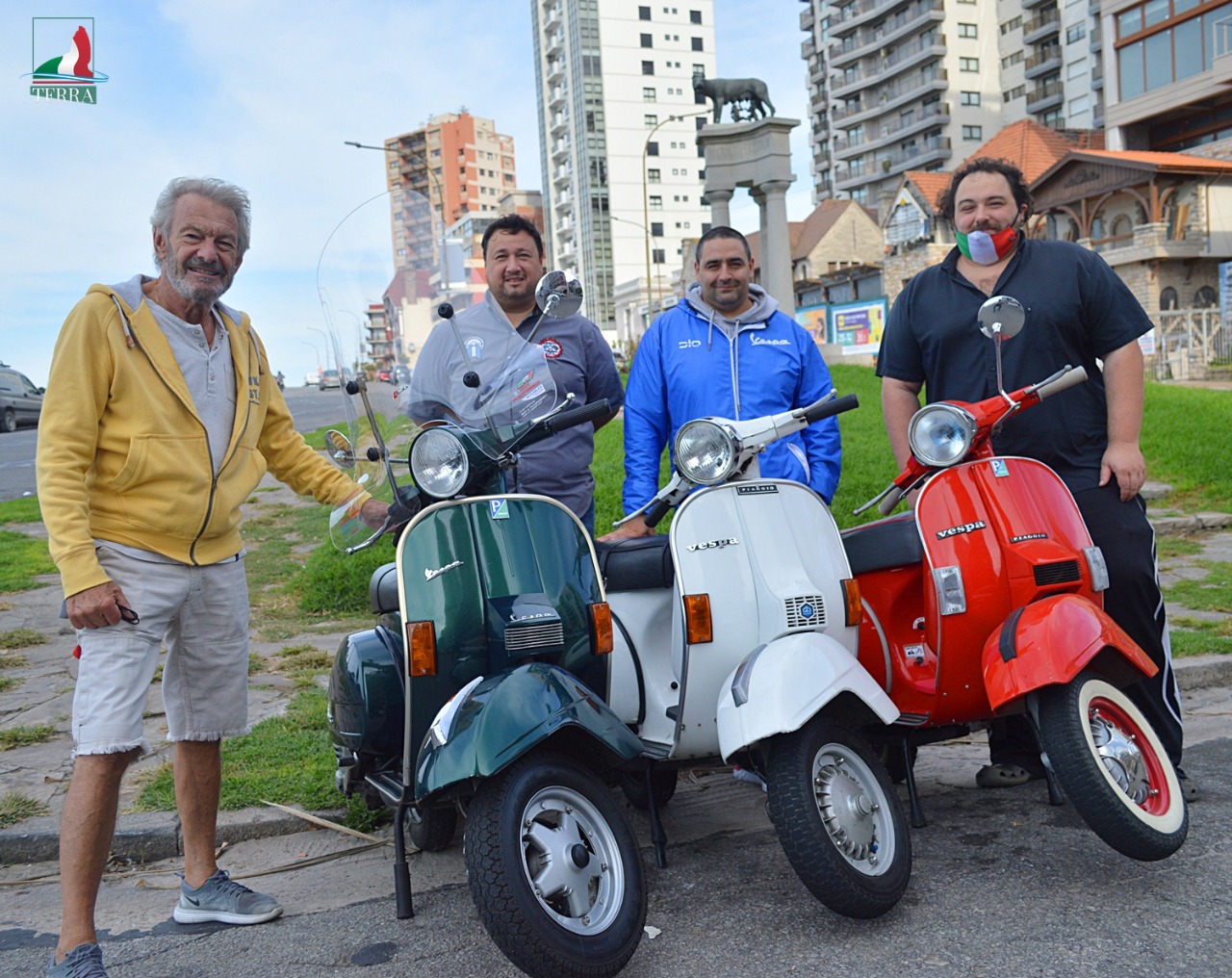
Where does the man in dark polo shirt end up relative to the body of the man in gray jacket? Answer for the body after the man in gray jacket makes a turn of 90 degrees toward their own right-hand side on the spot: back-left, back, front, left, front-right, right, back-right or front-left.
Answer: back

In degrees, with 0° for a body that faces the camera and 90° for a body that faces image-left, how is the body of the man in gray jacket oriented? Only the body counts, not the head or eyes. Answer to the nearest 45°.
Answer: approximately 0°

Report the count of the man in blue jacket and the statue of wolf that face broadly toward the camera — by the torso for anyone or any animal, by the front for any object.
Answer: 1

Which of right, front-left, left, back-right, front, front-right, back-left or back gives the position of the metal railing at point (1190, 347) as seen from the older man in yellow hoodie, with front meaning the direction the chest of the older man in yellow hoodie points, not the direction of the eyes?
left

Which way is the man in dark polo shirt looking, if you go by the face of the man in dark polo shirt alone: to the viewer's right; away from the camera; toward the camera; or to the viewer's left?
toward the camera

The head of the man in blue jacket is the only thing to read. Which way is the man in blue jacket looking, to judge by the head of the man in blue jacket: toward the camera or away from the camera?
toward the camera

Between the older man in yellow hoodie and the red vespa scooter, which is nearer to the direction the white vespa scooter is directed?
the red vespa scooter

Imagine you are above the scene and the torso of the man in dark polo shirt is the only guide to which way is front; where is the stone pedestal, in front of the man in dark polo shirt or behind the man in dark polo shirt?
behind

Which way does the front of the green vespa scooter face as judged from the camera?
facing the viewer and to the right of the viewer

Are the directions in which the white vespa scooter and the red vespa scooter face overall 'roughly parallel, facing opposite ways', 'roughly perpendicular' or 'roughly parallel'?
roughly parallel

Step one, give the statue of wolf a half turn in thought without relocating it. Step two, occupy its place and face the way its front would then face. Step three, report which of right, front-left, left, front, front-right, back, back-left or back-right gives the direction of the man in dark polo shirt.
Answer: right

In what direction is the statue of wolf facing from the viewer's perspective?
to the viewer's left

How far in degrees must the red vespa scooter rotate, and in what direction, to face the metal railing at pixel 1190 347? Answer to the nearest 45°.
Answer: approximately 135° to its left

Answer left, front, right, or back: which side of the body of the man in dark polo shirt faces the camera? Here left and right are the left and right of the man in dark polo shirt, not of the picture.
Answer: front

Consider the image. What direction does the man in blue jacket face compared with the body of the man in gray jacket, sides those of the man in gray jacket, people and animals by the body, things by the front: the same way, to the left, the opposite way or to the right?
the same way

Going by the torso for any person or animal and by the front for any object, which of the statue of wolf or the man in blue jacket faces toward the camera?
the man in blue jacket

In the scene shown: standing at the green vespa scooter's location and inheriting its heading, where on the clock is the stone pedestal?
The stone pedestal is roughly at 8 o'clock from the green vespa scooter.

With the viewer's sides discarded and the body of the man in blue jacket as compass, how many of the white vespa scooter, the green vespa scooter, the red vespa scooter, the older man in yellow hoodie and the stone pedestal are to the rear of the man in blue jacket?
1
